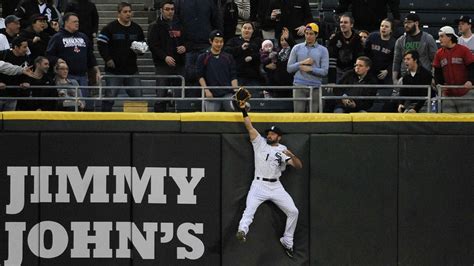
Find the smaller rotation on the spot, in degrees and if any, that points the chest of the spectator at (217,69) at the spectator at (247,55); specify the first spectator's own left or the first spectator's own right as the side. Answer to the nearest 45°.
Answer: approximately 135° to the first spectator's own left

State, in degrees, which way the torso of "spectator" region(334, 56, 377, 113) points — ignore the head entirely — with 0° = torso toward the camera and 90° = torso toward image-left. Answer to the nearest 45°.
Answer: approximately 45°

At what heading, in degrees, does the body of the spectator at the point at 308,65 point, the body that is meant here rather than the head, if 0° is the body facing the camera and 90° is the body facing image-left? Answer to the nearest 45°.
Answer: approximately 0°

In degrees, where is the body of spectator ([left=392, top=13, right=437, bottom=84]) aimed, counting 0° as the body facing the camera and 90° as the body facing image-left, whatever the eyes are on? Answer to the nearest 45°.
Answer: approximately 45°
